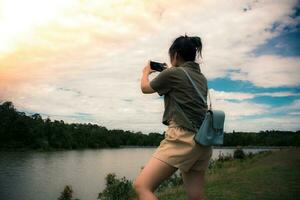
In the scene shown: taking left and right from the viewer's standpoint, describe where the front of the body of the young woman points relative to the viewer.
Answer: facing away from the viewer and to the left of the viewer

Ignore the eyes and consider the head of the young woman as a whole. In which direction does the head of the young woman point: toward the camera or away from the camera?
away from the camera
